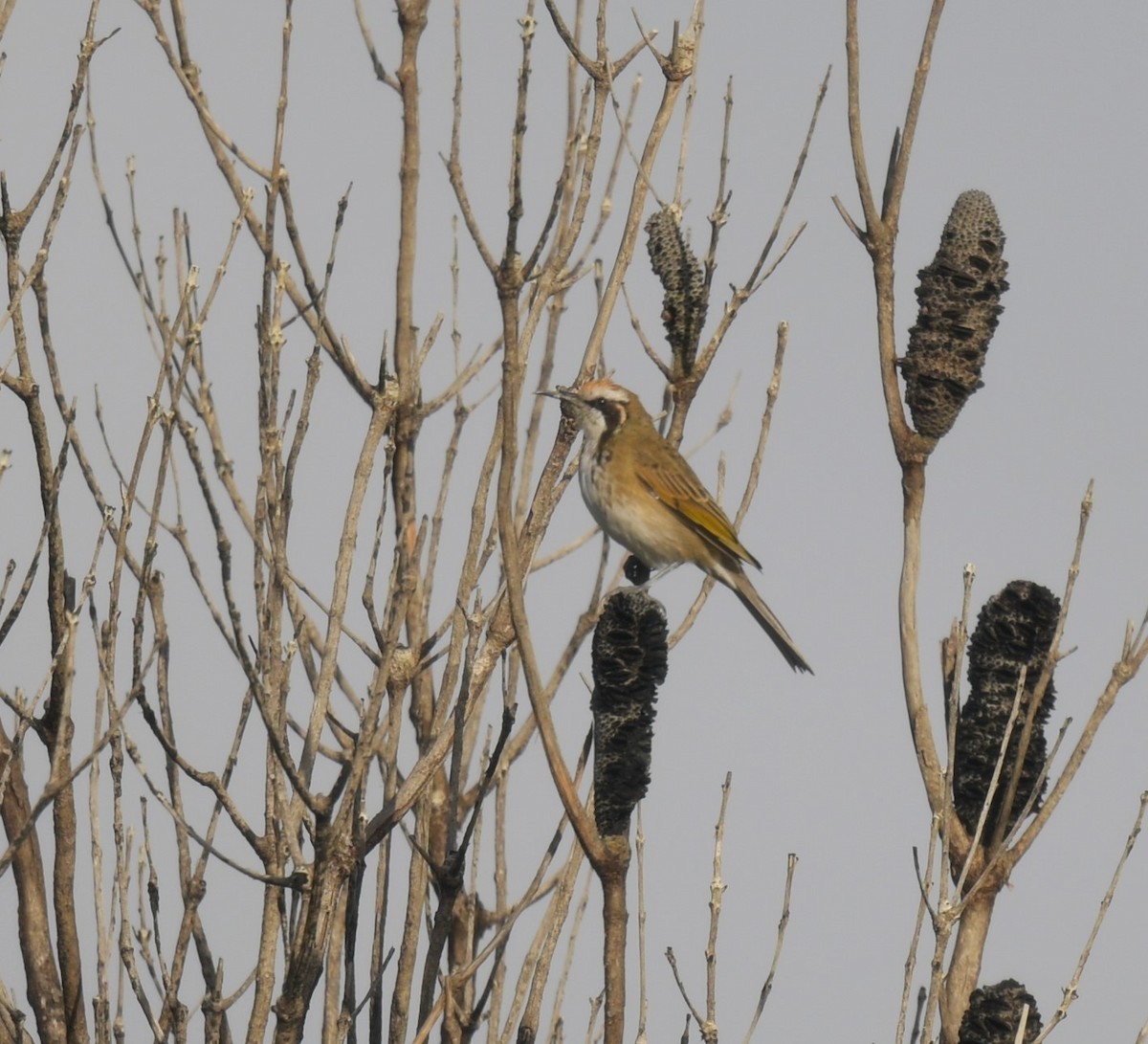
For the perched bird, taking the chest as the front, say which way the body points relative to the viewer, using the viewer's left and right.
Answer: facing to the left of the viewer
